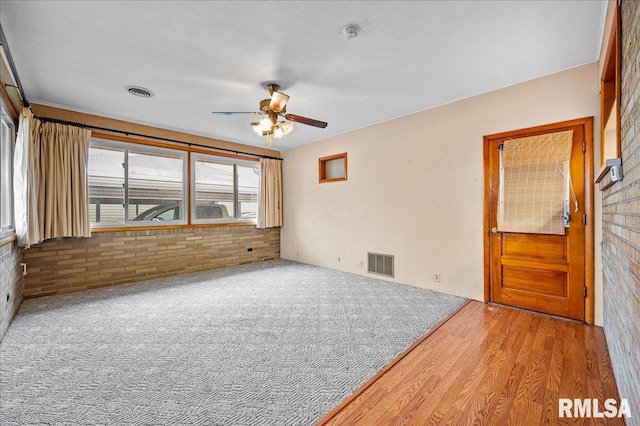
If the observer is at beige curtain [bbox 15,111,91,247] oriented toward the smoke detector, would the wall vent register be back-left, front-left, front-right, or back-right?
front-left

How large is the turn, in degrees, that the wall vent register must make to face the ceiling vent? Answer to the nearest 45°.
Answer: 0° — it already faces it

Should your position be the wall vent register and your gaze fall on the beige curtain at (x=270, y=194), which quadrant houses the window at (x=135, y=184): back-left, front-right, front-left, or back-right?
front-left

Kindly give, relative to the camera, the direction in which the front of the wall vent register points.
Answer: facing the viewer and to the left of the viewer

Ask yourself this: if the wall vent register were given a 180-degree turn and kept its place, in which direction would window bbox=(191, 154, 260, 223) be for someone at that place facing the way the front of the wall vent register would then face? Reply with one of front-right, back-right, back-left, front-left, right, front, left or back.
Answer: back-left

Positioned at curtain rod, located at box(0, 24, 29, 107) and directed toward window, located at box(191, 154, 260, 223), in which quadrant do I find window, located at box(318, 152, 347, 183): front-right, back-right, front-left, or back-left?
front-right

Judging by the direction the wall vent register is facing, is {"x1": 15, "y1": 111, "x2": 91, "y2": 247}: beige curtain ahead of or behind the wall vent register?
ahead

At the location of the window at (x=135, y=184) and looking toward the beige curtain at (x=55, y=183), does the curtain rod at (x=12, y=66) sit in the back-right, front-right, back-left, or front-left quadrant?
front-left

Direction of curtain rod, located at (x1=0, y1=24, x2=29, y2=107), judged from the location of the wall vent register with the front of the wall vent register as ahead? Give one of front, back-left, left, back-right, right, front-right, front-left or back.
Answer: front

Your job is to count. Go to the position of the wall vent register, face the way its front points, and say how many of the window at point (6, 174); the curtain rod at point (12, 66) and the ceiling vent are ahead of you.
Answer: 3

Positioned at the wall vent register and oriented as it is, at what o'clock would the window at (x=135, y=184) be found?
The window is roughly at 1 o'clock from the wall vent register.

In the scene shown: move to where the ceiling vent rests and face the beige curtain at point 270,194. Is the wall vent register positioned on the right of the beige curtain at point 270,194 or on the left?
right

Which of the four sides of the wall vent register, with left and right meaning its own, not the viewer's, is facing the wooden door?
left

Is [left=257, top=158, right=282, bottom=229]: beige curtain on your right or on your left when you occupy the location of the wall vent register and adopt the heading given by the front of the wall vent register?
on your right

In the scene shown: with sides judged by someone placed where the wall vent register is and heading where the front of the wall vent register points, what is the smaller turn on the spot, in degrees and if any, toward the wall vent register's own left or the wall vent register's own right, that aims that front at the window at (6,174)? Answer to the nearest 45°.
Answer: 0° — it already faces it
